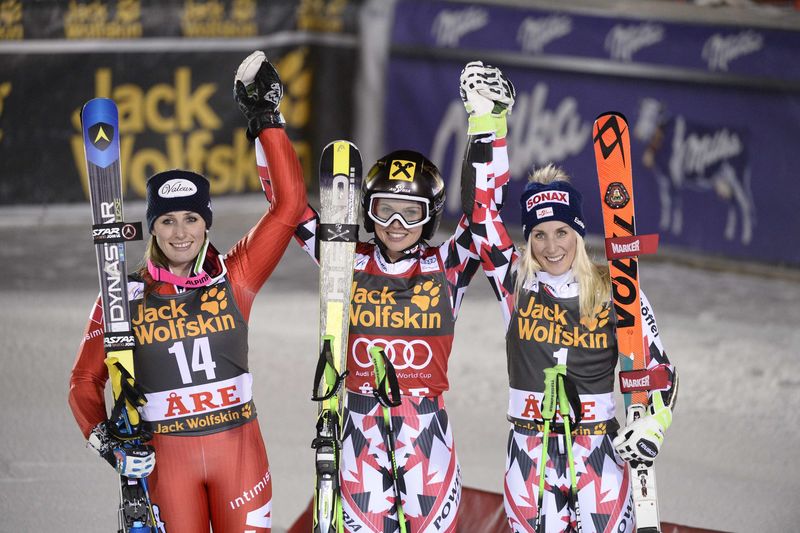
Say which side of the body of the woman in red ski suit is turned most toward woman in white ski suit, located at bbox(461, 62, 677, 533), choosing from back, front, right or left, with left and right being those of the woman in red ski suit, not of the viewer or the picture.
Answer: left

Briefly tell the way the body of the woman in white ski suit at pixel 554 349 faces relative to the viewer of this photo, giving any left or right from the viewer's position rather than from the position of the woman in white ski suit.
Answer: facing the viewer

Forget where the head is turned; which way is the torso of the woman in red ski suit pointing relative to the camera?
toward the camera

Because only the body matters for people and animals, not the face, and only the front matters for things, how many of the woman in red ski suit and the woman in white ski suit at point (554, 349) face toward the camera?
2

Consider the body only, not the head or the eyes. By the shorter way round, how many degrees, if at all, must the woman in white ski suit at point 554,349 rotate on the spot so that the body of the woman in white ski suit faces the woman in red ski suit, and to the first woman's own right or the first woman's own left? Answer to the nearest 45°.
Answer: approximately 90° to the first woman's own right
